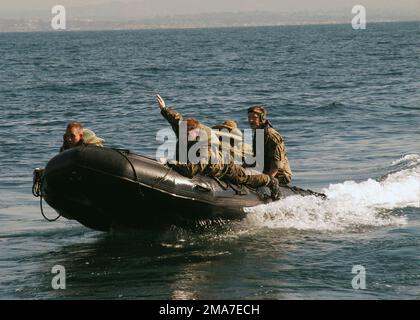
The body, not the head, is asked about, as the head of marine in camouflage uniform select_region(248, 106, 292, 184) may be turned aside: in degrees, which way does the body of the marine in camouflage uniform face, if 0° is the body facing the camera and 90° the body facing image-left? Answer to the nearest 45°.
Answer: approximately 90°

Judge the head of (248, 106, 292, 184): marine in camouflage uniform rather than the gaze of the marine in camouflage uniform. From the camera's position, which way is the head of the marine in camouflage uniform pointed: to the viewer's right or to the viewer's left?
to the viewer's left
